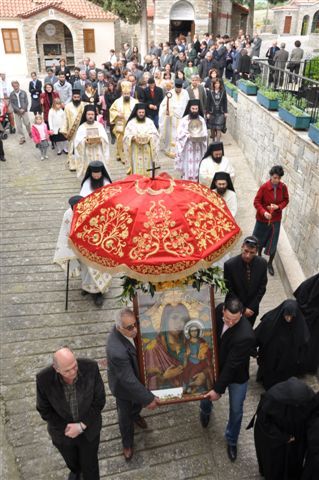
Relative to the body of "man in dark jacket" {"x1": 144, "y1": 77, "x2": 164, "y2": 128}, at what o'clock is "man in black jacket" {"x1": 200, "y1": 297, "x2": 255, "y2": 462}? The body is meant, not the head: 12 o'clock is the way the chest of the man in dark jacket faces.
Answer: The man in black jacket is roughly at 12 o'clock from the man in dark jacket.

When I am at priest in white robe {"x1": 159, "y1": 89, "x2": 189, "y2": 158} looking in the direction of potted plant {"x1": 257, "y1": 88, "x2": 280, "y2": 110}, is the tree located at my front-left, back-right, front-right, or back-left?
back-left

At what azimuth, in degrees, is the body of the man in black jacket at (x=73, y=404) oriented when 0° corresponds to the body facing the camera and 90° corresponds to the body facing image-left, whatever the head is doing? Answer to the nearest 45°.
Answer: approximately 0°

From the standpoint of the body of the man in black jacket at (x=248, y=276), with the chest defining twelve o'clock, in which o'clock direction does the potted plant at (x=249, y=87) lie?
The potted plant is roughly at 6 o'clock from the man in black jacket.

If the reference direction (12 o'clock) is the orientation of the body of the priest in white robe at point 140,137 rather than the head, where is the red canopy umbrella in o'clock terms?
The red canopy umbrella is roughly at 12 o'clock from the priest in white robe.

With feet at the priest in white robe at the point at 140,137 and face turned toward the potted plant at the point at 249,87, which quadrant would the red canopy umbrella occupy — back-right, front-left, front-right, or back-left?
back-right

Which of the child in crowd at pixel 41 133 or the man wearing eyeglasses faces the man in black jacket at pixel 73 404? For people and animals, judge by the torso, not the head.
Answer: the child in crowd

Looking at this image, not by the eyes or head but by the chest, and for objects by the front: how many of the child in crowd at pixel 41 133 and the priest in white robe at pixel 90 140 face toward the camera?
2

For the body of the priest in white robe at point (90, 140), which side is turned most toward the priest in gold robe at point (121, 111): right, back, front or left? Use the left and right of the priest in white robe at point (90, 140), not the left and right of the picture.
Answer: back

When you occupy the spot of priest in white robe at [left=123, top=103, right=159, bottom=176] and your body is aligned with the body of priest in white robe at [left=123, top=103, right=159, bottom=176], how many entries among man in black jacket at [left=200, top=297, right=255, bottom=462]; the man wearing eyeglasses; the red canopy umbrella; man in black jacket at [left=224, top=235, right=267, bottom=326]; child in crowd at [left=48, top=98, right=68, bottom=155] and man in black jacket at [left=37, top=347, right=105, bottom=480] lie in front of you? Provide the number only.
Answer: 5

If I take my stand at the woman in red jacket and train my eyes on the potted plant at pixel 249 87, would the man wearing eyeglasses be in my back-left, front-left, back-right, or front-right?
back-left
